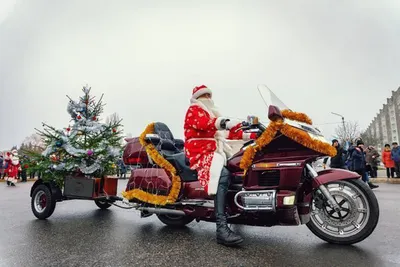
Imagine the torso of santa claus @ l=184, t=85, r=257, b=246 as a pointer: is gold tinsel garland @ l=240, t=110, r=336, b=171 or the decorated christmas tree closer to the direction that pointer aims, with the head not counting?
the gold tinsel garland

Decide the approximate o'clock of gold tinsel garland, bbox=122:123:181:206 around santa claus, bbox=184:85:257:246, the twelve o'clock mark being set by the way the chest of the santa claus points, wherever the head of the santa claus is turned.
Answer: The gold tinsel garland is roughly at 7 o'clock from the santa claus.

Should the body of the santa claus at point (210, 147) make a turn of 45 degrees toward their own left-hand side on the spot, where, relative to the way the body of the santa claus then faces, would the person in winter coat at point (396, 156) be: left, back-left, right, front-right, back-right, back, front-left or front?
front

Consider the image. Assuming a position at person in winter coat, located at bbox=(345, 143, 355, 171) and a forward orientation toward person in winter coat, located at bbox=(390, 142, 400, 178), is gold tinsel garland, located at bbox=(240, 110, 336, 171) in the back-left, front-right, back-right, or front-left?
back-right

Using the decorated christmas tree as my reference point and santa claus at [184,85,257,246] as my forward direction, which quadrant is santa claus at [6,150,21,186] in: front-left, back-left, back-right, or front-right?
back-left

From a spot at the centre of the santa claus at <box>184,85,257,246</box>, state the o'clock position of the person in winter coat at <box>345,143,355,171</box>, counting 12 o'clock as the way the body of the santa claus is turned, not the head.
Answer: The person in winter coat is roughly at 10 o'clock from the santa claus.

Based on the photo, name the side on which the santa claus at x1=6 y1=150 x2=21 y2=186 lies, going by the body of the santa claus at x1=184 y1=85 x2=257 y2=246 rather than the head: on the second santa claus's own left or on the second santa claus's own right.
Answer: on the second santa claus's own left

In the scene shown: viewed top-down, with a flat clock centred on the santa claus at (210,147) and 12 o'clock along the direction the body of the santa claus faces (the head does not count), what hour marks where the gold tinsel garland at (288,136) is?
The gold tinsel garland is roughly at 1 o'clock from the santa claus.

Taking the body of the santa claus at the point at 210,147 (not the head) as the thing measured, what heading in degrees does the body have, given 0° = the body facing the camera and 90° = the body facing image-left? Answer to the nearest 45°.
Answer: approximately 270°

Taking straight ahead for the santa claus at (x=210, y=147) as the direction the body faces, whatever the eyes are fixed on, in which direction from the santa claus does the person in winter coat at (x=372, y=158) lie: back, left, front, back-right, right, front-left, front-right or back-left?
front-left

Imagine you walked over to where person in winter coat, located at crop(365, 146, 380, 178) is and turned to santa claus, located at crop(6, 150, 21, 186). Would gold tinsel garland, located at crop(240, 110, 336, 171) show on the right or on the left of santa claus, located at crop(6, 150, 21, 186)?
left

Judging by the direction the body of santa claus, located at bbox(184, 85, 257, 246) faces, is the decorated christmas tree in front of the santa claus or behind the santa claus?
behind
